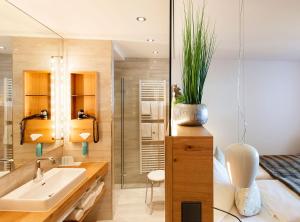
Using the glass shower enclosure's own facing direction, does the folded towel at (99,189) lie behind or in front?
in front

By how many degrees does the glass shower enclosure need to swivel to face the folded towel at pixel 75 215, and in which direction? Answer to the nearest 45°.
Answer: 0° — it already faces it

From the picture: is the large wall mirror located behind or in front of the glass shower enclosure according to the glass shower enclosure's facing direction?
in front

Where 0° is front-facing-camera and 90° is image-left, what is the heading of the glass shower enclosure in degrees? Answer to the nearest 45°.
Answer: approximately 0°

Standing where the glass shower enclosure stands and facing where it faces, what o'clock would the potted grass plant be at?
The potted grass plant is roughly at 12 o'clock from the glass shower enclosure.

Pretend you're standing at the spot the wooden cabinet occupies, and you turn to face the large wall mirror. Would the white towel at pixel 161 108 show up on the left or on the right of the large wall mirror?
right

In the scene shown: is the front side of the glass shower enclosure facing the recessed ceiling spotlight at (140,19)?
yes
